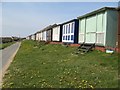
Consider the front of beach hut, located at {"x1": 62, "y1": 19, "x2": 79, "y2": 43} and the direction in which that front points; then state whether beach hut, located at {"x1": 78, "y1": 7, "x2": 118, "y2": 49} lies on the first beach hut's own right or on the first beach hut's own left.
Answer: on the first beach hut's own left

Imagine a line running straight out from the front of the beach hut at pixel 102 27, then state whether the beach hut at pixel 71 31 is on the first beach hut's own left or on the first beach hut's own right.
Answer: on the first beach hut's own right

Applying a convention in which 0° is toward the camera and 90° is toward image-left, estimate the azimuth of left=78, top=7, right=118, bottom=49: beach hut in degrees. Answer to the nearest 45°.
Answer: approximately 45°

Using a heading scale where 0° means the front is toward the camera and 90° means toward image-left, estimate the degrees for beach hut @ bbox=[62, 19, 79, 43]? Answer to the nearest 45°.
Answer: approximately 45°
